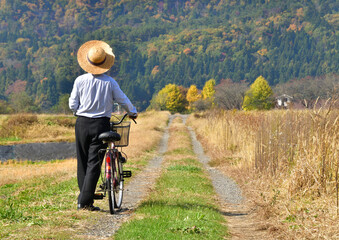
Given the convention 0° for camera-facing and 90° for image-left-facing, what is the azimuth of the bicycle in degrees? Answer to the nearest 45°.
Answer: approximately 180°

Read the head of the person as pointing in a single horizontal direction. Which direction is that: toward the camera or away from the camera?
away from the camera
